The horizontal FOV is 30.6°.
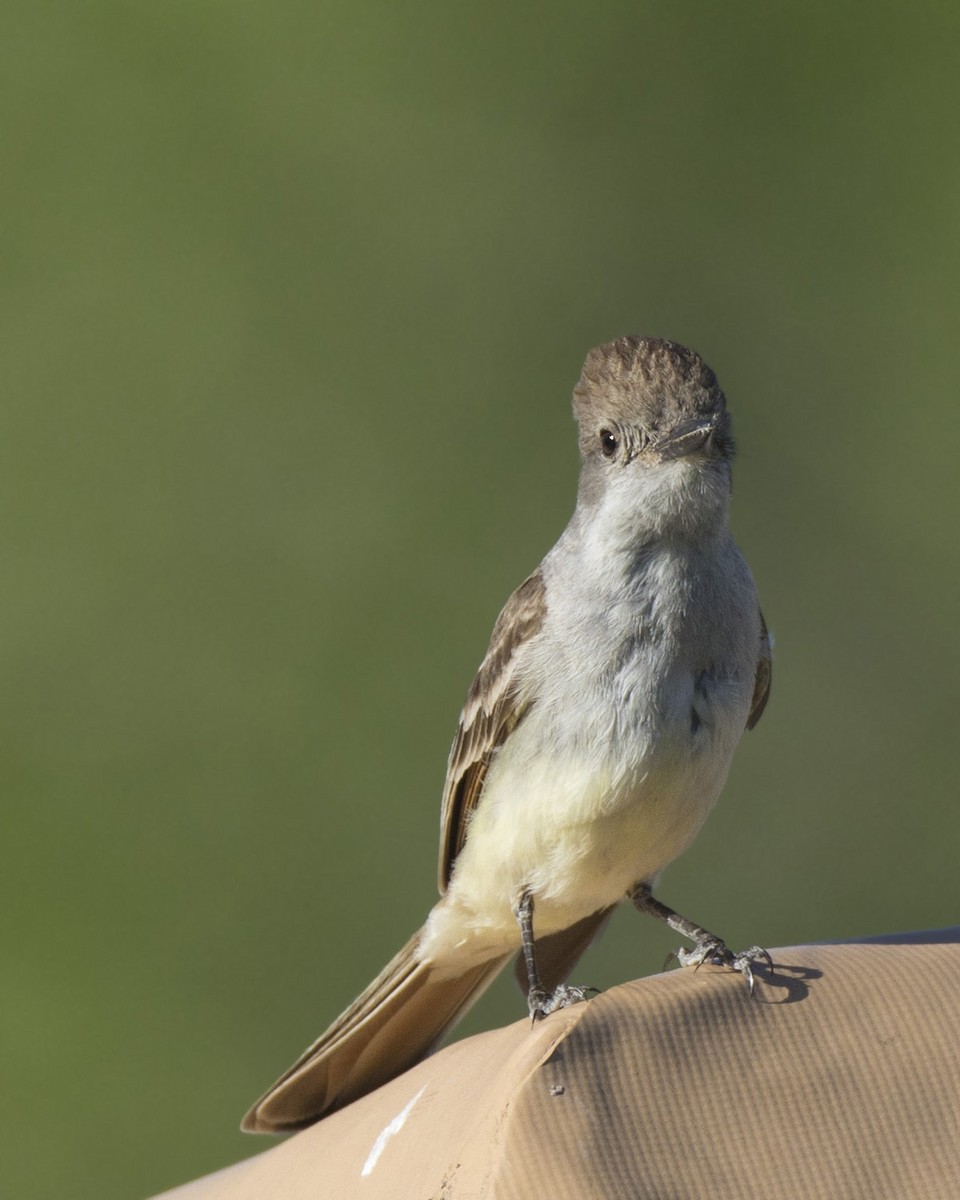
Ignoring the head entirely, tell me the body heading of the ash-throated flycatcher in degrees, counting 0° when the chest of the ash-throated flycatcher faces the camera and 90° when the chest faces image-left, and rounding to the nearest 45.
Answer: approximately 315°
